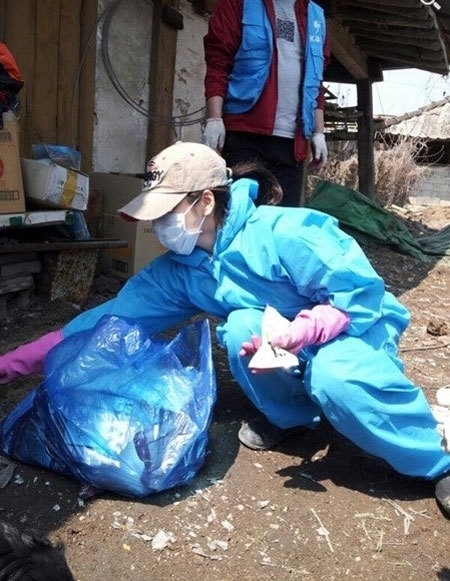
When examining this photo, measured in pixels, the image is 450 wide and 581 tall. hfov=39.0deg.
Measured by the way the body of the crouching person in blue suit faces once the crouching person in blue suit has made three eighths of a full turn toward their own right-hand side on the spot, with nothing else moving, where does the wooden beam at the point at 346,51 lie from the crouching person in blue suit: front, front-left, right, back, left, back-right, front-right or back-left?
front

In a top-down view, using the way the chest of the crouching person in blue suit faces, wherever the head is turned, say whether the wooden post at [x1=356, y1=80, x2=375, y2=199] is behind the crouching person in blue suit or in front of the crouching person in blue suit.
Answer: behind

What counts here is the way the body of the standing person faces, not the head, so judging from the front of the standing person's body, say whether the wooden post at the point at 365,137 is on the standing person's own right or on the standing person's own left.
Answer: on the standing person's own left

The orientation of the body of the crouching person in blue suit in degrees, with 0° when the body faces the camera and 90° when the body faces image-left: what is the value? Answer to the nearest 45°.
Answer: approximately 45°

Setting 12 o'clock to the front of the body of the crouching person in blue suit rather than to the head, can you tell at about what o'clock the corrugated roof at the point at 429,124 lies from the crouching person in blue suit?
The corrugated roof is roughly at 5 o'clock from the crouching person in blue suit.

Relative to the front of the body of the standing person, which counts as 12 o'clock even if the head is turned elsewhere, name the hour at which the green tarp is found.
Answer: The green tarp is roughly at 8 o'clock from the standing person.

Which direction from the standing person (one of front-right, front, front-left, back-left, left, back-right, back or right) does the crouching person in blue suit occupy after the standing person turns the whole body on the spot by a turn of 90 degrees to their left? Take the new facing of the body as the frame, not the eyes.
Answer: back-right

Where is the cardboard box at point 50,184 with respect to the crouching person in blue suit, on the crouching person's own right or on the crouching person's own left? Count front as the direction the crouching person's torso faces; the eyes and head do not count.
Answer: on the crouching person's own right

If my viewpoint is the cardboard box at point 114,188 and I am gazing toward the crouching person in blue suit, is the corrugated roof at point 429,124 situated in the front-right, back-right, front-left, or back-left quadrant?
back-left

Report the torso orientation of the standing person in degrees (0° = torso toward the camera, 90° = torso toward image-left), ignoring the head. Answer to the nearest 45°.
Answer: approximately 315°
